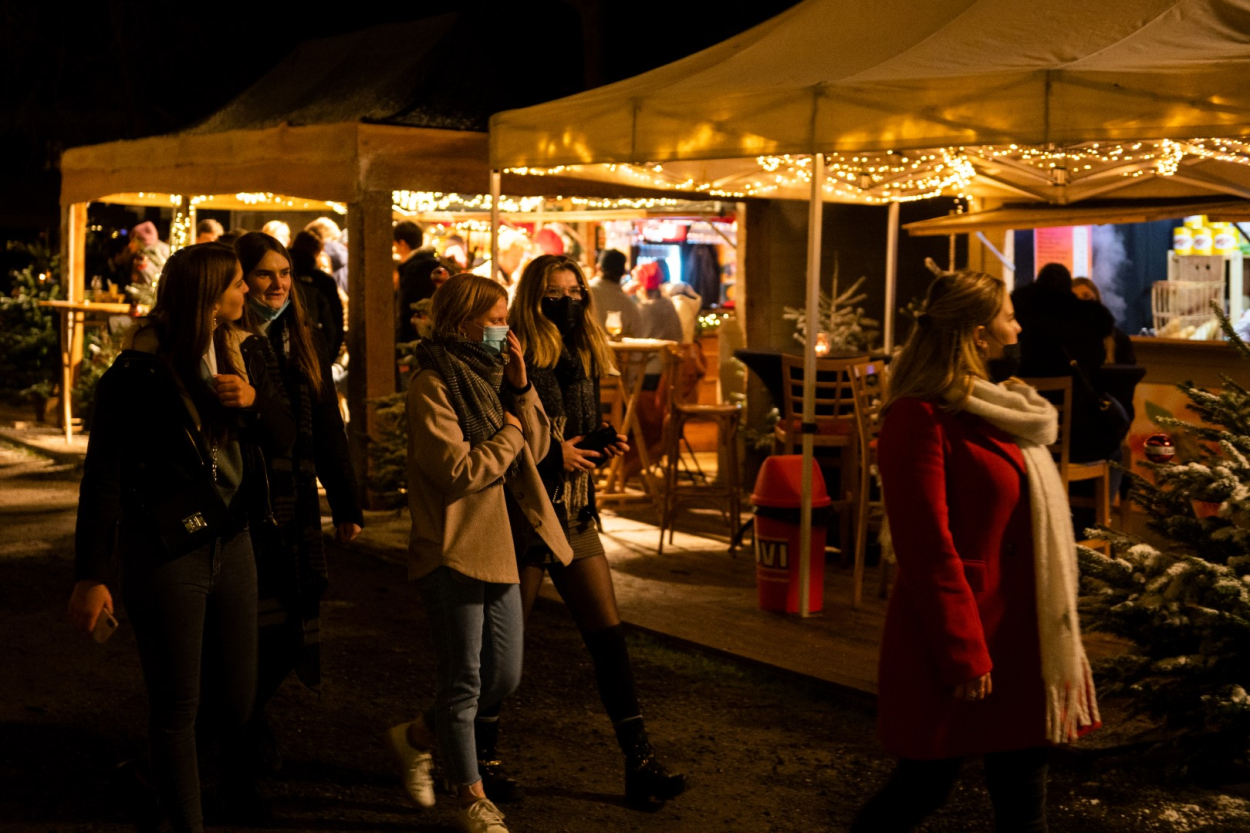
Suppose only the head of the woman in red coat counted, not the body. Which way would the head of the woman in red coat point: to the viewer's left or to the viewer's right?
to the viewer's right

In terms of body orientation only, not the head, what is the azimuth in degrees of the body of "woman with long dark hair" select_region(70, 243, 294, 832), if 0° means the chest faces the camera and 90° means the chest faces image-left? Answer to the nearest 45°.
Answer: approximately 315°

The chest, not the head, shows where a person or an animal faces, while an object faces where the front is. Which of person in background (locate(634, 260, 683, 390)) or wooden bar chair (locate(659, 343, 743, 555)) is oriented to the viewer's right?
the wooden bar chair

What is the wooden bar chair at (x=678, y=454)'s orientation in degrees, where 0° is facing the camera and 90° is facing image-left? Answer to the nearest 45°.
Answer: approximately 270°

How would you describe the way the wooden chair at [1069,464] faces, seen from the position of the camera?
facing away from the viewer and to the right of the viewer

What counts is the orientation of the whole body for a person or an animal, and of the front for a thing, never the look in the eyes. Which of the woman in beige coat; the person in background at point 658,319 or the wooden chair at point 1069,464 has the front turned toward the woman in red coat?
the woman in beige coat

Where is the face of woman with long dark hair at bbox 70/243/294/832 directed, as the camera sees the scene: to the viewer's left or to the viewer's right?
to the viewer's right

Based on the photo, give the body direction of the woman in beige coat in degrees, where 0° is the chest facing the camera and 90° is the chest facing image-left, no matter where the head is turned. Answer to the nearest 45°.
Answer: approximately 315°

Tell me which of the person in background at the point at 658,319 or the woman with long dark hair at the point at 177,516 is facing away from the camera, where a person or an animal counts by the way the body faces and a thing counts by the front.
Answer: the person in background
